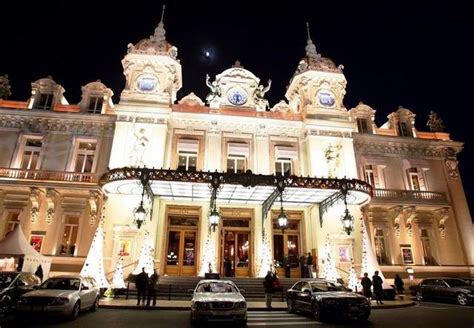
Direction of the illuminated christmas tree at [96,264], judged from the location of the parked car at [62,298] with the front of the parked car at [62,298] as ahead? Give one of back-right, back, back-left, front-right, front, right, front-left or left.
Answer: back-right

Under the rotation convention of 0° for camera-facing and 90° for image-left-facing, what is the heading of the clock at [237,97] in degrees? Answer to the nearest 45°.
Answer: approximately 0°

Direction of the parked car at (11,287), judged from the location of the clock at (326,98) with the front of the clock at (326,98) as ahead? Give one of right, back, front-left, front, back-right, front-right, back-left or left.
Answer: front-right

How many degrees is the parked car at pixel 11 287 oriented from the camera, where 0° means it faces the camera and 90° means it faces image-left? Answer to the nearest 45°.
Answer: approximately 45°

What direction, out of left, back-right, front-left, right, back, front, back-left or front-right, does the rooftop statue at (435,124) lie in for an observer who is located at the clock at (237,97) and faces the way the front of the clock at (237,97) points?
left
